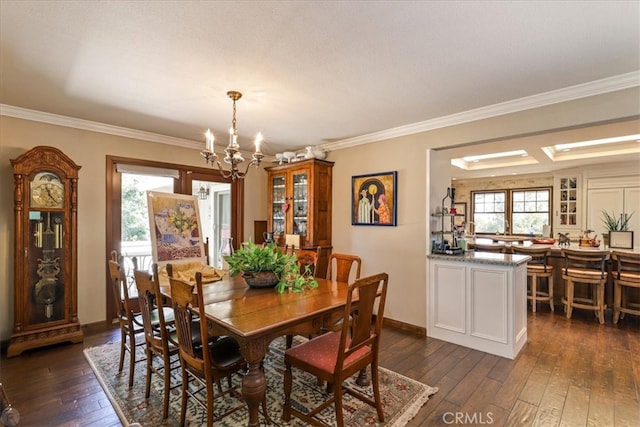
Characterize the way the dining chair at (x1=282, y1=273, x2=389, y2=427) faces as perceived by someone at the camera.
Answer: facing away from the viewer and to the left of the viewer

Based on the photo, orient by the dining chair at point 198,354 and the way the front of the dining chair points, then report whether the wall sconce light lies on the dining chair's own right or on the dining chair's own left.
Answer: on the dining chair's own left

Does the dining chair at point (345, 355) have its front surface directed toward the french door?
yes

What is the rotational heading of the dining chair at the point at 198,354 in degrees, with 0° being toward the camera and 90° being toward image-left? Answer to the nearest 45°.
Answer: approximately 225°

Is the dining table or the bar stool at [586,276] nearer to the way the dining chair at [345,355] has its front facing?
the dining table

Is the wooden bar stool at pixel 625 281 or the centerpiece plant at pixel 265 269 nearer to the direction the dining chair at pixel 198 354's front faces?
the centerpiece plant

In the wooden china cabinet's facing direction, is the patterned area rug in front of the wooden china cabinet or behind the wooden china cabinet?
in front

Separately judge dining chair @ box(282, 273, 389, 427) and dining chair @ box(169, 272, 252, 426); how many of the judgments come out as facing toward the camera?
0

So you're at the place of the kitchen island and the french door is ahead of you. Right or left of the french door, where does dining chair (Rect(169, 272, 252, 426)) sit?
left

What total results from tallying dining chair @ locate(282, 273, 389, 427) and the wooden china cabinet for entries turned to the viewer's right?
0

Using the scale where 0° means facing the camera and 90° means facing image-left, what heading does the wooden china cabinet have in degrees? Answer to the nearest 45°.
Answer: approximately 45°

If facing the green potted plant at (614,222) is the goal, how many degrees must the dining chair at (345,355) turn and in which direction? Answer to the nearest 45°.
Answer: approximately 90° to its right

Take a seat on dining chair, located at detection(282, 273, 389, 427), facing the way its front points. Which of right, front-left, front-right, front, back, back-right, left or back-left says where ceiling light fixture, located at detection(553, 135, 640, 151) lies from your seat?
right
